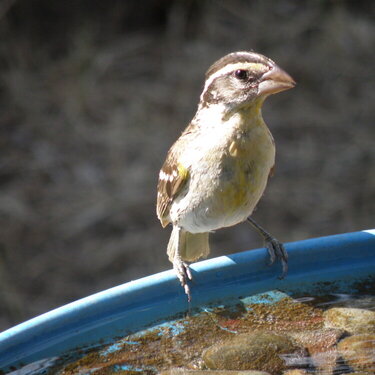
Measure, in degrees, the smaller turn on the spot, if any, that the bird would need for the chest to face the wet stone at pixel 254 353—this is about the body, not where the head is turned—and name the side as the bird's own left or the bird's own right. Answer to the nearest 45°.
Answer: approximately 45° to the bird's own right

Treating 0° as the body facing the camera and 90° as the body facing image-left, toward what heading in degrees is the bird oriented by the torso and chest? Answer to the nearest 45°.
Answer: approximately 315°
